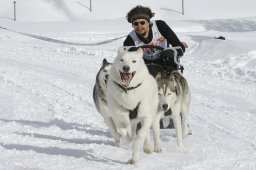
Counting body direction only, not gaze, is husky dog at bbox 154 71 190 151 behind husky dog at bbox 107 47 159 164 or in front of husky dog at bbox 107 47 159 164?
behind

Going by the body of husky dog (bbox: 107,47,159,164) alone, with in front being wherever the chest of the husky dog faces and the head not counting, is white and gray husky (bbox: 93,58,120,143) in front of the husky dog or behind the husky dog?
behind

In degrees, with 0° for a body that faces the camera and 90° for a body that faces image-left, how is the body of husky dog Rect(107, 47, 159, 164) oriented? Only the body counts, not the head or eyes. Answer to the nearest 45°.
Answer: approximately 0°
